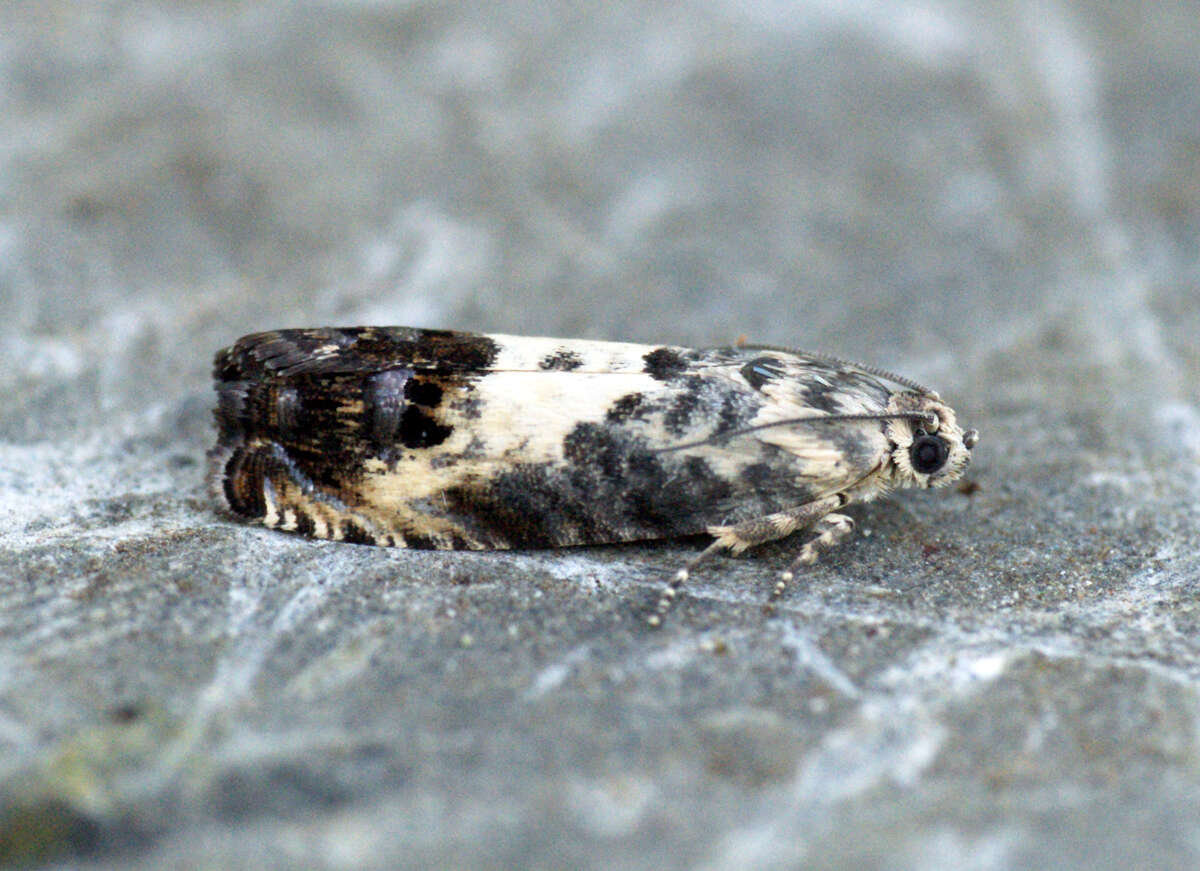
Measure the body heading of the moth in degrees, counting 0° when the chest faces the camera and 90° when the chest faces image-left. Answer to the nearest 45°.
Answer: approximately 270°
